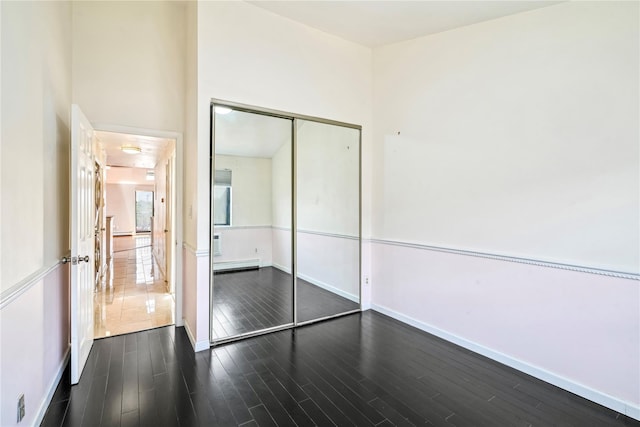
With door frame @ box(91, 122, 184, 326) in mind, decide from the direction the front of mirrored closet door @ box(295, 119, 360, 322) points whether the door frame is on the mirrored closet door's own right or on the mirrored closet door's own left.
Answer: on the mirrored closet door's own right

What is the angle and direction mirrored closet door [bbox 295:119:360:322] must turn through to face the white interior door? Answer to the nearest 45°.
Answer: approximately 90° to its right

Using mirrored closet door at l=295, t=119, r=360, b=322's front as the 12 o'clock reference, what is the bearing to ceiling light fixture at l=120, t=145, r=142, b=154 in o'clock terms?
The ceiling light fixture is roughly at 5 o'clock from the mirrored closet door.

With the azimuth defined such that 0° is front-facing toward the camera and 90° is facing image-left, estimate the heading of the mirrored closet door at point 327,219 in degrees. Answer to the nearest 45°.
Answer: approximately 315°
